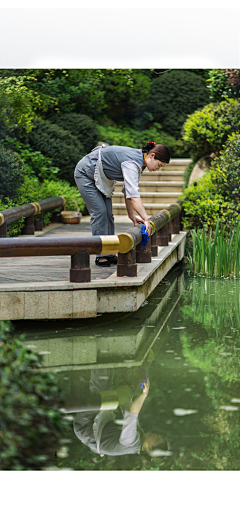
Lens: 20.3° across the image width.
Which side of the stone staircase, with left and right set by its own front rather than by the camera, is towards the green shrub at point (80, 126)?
right

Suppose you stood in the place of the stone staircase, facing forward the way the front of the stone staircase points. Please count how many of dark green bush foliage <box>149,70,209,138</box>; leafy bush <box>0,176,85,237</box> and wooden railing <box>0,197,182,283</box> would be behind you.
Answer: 1

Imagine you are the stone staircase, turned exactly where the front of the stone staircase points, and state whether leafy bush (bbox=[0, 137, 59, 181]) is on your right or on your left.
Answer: on your right

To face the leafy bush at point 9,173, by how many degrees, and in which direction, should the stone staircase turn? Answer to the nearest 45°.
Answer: approximately 45° to its right

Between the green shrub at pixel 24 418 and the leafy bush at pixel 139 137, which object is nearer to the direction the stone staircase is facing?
the green shrub

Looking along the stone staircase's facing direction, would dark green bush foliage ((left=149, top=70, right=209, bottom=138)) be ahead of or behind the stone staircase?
behind

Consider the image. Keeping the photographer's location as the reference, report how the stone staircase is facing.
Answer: facing the viewer

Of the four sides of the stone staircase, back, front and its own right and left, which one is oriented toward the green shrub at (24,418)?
front

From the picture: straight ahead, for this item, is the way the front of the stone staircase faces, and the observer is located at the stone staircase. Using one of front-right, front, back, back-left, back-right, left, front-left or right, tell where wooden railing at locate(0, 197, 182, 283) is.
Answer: front
